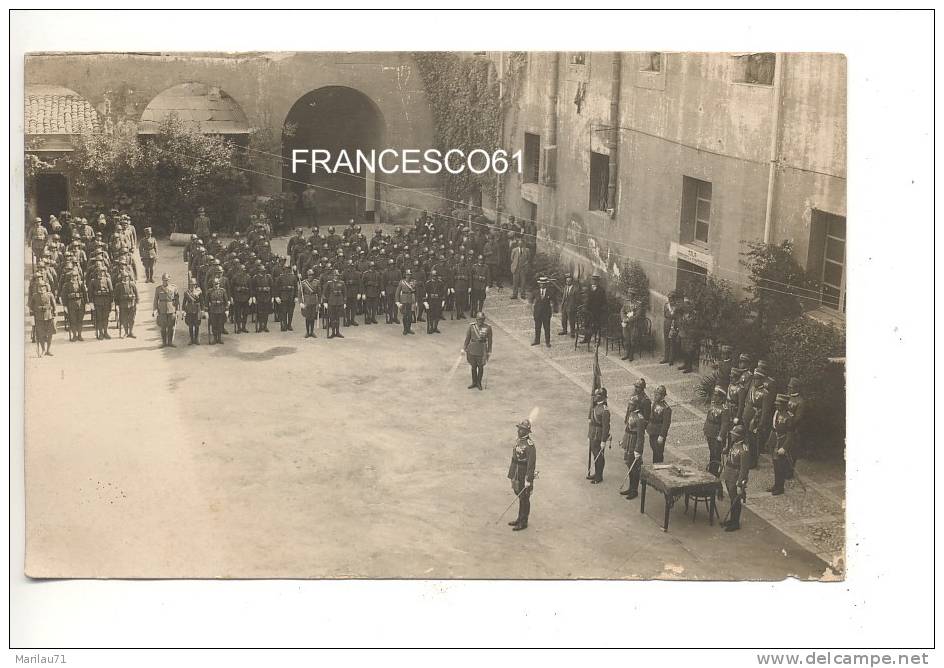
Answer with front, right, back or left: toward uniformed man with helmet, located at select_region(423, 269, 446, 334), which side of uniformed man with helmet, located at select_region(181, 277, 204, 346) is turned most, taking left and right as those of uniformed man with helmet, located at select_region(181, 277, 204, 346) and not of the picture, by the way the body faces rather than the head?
left

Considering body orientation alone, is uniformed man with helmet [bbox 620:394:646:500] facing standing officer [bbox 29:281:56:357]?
yes

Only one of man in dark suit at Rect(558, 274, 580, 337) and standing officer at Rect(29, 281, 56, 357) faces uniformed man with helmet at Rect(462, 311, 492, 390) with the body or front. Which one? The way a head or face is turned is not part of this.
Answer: the man in dark suit

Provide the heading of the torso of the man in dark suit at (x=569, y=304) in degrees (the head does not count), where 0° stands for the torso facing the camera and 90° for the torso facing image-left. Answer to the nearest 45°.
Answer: approximately 45°

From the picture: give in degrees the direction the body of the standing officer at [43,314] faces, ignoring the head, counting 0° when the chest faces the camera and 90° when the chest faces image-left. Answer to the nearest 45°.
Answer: approximately 0°

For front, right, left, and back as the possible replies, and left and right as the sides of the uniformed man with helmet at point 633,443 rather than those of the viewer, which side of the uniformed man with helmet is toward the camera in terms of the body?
left
